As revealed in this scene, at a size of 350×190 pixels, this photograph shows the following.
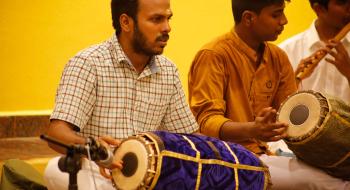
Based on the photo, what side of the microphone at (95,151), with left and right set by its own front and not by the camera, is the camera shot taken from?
right

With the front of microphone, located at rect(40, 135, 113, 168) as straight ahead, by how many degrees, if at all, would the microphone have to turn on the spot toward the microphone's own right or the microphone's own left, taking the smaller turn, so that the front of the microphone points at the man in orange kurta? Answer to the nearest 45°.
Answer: approximately 45° to the microphone's own left

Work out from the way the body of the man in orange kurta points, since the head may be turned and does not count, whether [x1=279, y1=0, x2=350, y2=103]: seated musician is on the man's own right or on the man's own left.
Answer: on the man's own left

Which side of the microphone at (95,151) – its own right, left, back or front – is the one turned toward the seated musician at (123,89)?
left

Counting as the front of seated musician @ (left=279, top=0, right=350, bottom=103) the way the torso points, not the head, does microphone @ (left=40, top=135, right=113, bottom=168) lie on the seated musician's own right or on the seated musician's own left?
on the seated musician's own right

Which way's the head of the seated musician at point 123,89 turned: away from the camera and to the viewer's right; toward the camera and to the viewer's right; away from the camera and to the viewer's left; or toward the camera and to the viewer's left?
toward the camera and to the viewer's right

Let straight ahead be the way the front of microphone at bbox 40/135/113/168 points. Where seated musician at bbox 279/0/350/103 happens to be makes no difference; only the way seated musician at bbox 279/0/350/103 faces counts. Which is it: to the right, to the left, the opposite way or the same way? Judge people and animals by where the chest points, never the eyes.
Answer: to the right
